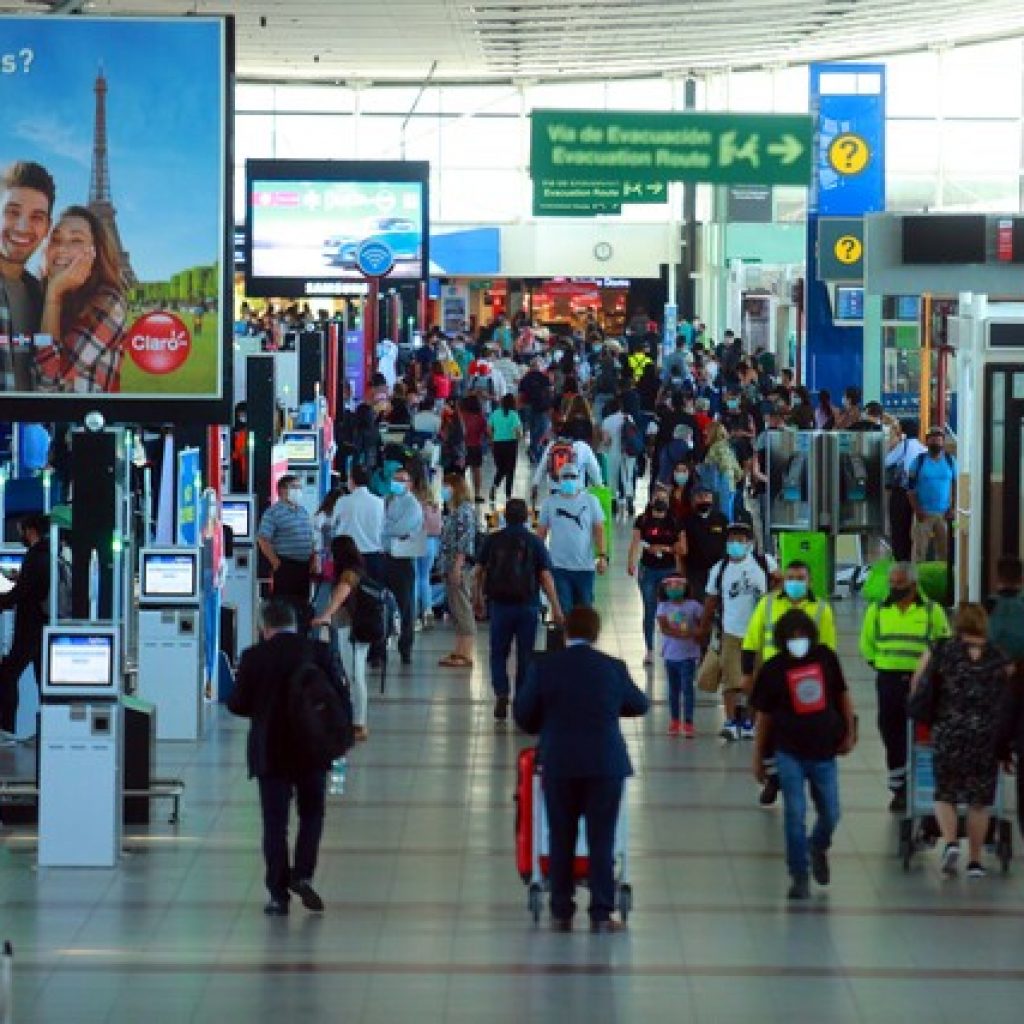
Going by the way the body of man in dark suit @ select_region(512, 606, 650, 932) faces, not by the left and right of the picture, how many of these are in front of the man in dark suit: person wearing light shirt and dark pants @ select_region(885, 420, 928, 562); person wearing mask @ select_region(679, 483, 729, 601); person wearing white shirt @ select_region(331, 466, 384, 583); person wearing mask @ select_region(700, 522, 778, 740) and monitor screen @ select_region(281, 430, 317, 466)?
5

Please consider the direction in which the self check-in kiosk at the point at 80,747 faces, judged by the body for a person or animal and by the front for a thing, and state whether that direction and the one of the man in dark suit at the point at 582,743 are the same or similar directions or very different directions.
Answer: very different directions

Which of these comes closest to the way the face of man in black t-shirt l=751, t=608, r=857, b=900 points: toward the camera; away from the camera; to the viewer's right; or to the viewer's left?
toward the camera

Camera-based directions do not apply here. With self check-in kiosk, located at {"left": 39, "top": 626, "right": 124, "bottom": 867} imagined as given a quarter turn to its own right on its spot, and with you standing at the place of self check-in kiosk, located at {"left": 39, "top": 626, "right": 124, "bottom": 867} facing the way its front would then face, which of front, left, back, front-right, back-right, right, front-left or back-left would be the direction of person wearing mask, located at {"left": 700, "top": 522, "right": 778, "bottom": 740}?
back-right

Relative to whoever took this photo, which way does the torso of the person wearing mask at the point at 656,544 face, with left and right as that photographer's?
facing the viewer

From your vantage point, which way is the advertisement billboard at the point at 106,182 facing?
toward the camera

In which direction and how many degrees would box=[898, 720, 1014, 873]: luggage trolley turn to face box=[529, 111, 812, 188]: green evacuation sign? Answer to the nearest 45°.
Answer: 0° — it already faces it

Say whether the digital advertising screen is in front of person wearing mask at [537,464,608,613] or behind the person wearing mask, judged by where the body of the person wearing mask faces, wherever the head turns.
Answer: behind

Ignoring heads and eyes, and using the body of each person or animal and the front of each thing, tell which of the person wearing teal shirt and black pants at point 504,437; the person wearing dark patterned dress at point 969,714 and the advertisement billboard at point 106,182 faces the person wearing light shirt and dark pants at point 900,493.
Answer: the person wearing dark patterned dress at point 969,714

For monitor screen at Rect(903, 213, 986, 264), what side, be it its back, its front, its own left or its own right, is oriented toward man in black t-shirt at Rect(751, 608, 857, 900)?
front

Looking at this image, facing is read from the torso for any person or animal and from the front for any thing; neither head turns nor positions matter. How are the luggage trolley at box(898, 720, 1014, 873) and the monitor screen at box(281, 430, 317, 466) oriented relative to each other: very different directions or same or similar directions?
very different directions

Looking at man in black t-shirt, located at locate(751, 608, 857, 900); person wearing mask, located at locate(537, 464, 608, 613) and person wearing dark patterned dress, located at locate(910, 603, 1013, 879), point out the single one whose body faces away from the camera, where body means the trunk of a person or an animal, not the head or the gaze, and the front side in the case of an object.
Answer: person wearing dark patterned dress, located at locate(910, 603, 1013, 879)

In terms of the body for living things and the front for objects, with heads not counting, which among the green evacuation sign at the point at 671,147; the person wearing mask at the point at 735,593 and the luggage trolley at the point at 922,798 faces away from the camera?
the luggage trolley

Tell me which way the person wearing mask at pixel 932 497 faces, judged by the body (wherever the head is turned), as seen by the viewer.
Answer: toward the camera

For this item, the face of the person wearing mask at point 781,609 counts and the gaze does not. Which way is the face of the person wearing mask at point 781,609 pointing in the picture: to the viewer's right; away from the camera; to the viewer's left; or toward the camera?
toward the camera

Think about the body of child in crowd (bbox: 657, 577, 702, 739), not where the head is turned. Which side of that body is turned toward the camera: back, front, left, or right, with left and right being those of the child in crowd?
front

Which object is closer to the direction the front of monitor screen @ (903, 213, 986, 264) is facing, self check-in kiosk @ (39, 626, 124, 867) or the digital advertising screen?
the self check-in kiosk

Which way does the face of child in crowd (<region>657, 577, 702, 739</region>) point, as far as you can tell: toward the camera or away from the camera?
toward the camera

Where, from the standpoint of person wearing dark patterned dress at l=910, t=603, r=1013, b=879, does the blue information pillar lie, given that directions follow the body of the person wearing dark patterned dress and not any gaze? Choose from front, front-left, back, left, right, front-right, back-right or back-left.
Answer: front

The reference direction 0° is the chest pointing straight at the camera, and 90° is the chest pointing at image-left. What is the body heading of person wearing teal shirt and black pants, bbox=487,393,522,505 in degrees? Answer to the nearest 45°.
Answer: approximately 180°

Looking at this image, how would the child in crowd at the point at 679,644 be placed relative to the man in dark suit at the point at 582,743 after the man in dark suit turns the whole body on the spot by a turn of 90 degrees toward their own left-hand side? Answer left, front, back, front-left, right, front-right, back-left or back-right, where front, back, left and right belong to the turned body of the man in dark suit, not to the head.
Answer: right

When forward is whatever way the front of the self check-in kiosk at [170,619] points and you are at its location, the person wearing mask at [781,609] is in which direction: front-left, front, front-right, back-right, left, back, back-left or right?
front-left
